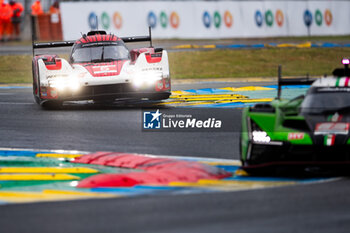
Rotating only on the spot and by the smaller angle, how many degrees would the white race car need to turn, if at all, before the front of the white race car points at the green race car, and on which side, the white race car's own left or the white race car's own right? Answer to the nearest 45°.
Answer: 0° — it already faces it

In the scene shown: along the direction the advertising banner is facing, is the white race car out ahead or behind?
ahead

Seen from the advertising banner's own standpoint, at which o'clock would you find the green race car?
The green race car is roughly at 12 o'clock from the advertising banner.

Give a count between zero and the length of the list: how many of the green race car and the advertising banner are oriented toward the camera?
2

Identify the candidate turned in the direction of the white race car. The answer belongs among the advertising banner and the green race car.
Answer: the advertising banner

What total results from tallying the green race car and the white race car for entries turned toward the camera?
2

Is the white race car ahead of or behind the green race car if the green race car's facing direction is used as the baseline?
behind

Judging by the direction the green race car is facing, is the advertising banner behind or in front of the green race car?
behind
